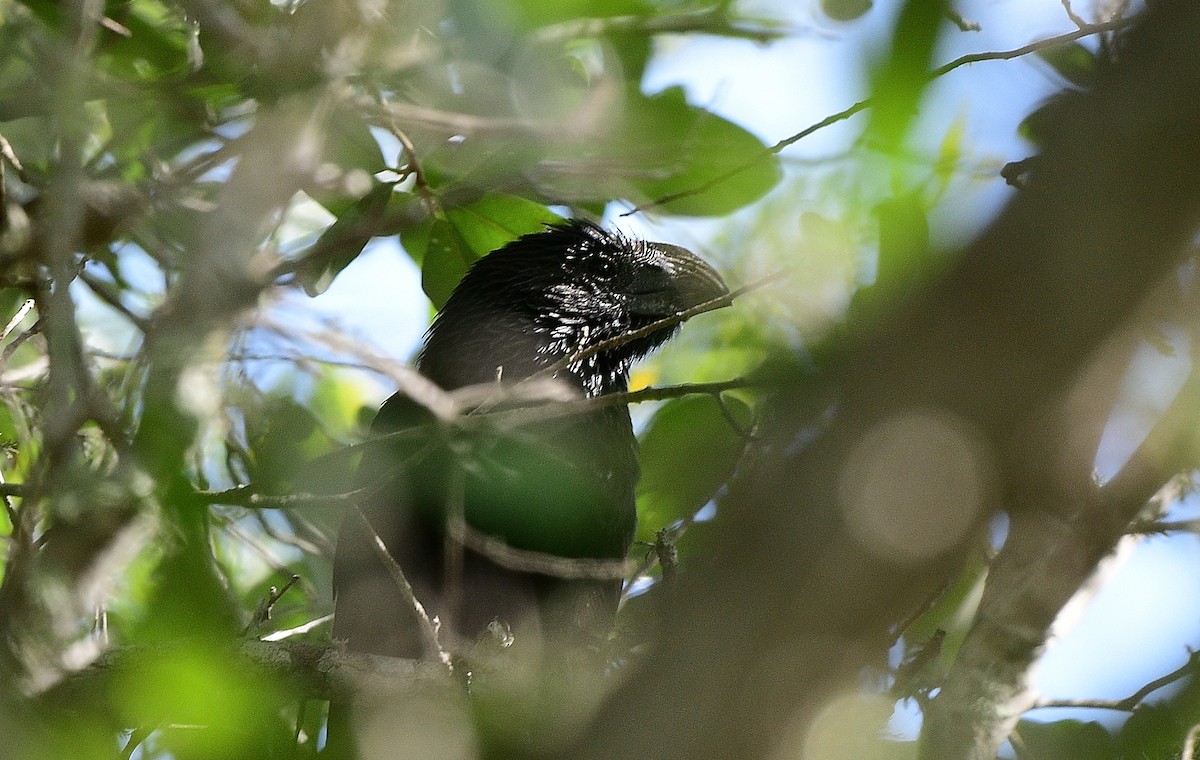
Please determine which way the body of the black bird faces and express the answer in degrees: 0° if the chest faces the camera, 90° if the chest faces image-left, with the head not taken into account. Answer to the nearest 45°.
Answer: approximately 270°

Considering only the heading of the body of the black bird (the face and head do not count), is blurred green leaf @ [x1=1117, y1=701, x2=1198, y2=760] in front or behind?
in front

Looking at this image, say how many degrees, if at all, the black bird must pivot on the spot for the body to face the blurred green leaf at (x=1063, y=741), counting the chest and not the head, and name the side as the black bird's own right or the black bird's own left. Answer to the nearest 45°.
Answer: approximately 45° to the black bird's own right
